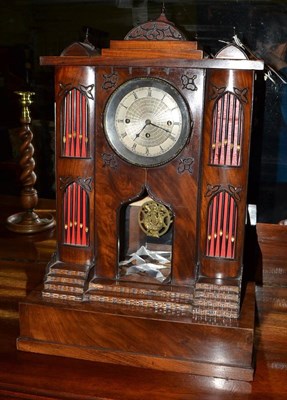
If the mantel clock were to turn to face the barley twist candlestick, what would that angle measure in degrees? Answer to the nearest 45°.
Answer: approximately 135° to its right

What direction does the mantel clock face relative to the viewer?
toward the camera
